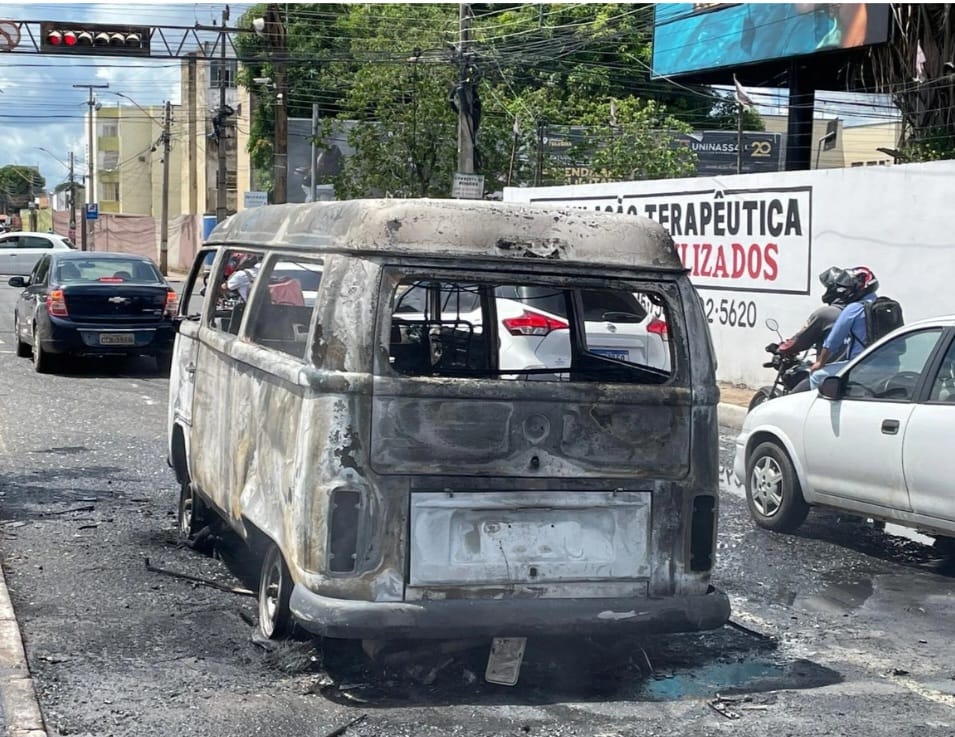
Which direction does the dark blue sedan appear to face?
away from the camera

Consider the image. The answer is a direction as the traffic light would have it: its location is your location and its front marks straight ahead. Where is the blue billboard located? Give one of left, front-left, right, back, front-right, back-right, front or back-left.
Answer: front-left

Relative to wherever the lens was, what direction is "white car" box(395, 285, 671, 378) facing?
facing away from the viewer and to the left of the viewer

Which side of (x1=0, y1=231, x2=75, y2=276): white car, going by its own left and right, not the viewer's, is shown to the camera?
left

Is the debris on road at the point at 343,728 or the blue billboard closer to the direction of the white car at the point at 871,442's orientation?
the blue billboard

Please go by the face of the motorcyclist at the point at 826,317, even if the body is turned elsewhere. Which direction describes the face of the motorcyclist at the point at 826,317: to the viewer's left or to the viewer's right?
to the viewer's left

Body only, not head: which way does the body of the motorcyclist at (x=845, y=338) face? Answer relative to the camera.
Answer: to the viewer's left

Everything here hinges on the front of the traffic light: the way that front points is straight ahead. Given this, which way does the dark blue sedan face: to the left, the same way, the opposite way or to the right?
the opposite way

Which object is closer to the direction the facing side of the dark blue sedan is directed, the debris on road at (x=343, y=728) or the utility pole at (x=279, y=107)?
the utility pole

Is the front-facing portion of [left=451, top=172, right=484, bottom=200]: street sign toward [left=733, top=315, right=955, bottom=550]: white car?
yes

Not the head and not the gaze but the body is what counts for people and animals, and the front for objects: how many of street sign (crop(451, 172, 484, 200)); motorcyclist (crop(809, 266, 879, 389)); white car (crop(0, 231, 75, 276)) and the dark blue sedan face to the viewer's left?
2
